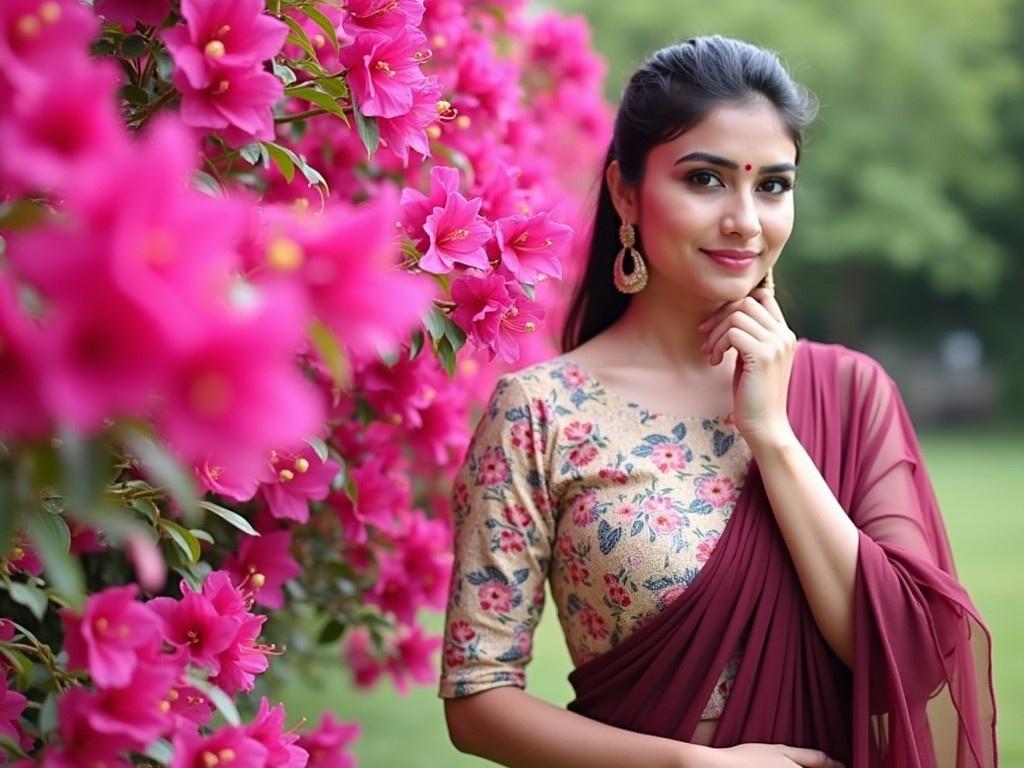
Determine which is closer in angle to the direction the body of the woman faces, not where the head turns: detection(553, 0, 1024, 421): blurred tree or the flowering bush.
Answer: the flowering bush

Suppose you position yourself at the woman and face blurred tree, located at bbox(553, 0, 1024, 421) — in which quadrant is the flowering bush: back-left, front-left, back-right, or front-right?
back-left

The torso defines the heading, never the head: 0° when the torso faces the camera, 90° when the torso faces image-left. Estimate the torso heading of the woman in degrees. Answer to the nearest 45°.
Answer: approximately 0°

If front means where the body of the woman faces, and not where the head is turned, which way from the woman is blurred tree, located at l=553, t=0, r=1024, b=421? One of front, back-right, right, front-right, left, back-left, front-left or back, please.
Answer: back

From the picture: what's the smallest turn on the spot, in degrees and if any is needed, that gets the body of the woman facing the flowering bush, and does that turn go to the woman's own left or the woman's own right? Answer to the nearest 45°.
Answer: approximately 45° to the woman's own right

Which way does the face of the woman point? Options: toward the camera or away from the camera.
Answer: toward the camera
